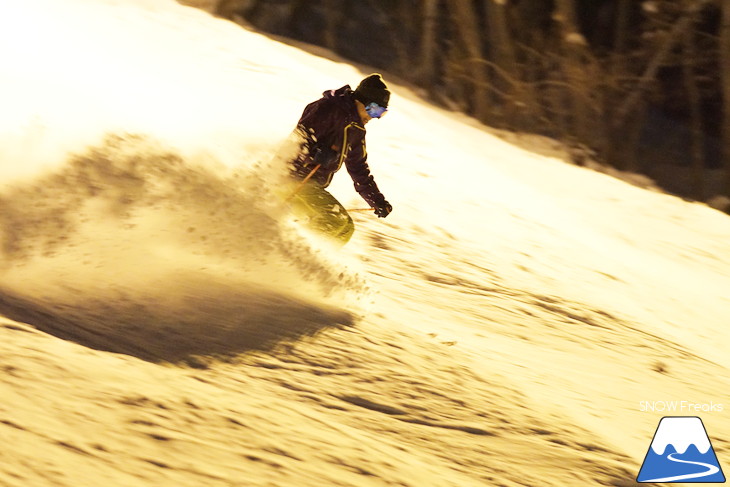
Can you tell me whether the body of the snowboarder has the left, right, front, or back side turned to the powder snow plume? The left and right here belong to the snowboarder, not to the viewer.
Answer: back

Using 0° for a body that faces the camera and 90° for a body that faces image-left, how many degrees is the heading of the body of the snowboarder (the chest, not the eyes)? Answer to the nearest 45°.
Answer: approximately 270°
